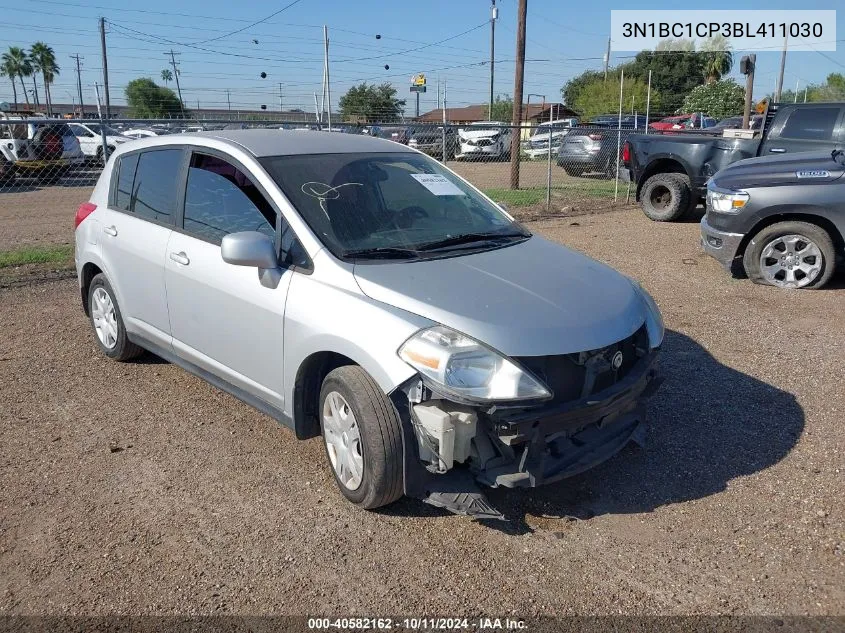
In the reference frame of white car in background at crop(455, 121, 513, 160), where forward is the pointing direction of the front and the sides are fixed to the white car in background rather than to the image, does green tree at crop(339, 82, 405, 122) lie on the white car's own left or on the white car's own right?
on the white car's own right

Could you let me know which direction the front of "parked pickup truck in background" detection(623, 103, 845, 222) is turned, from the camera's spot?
facing to the right of the viewer

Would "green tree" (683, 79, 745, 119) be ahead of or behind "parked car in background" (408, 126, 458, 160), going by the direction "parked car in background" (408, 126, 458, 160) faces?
behind

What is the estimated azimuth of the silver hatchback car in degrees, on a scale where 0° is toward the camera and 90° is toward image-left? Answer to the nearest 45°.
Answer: approximately 315°

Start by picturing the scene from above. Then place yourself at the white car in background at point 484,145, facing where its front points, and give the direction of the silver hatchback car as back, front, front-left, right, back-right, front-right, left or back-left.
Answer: front-left

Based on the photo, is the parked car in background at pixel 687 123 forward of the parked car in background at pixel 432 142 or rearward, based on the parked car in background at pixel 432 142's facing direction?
rearward
